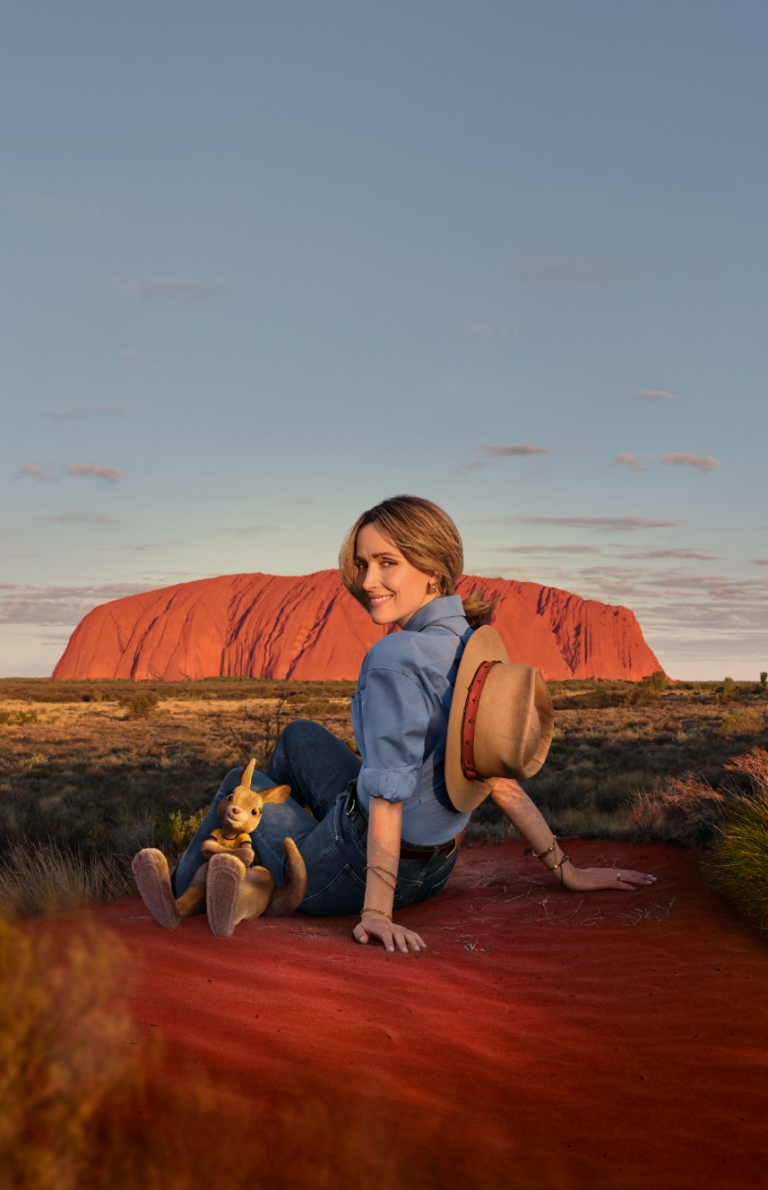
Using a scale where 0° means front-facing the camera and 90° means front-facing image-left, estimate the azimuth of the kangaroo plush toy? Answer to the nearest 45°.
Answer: approximately 45°

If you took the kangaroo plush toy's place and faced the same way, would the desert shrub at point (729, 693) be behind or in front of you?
behind

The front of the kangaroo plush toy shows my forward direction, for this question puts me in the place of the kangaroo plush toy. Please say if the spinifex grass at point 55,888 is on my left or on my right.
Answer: on my right

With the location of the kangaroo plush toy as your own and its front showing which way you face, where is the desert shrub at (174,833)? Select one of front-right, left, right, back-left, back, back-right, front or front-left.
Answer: back-right

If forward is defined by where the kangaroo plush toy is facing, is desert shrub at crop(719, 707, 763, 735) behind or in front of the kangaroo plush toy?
behind

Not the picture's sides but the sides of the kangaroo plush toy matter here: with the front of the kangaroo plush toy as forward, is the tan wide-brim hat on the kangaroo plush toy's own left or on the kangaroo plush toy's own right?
on the kangaroo plush toy's own left

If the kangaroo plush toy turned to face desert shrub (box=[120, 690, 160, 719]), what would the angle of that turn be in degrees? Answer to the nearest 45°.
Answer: approximately 135° to its right
